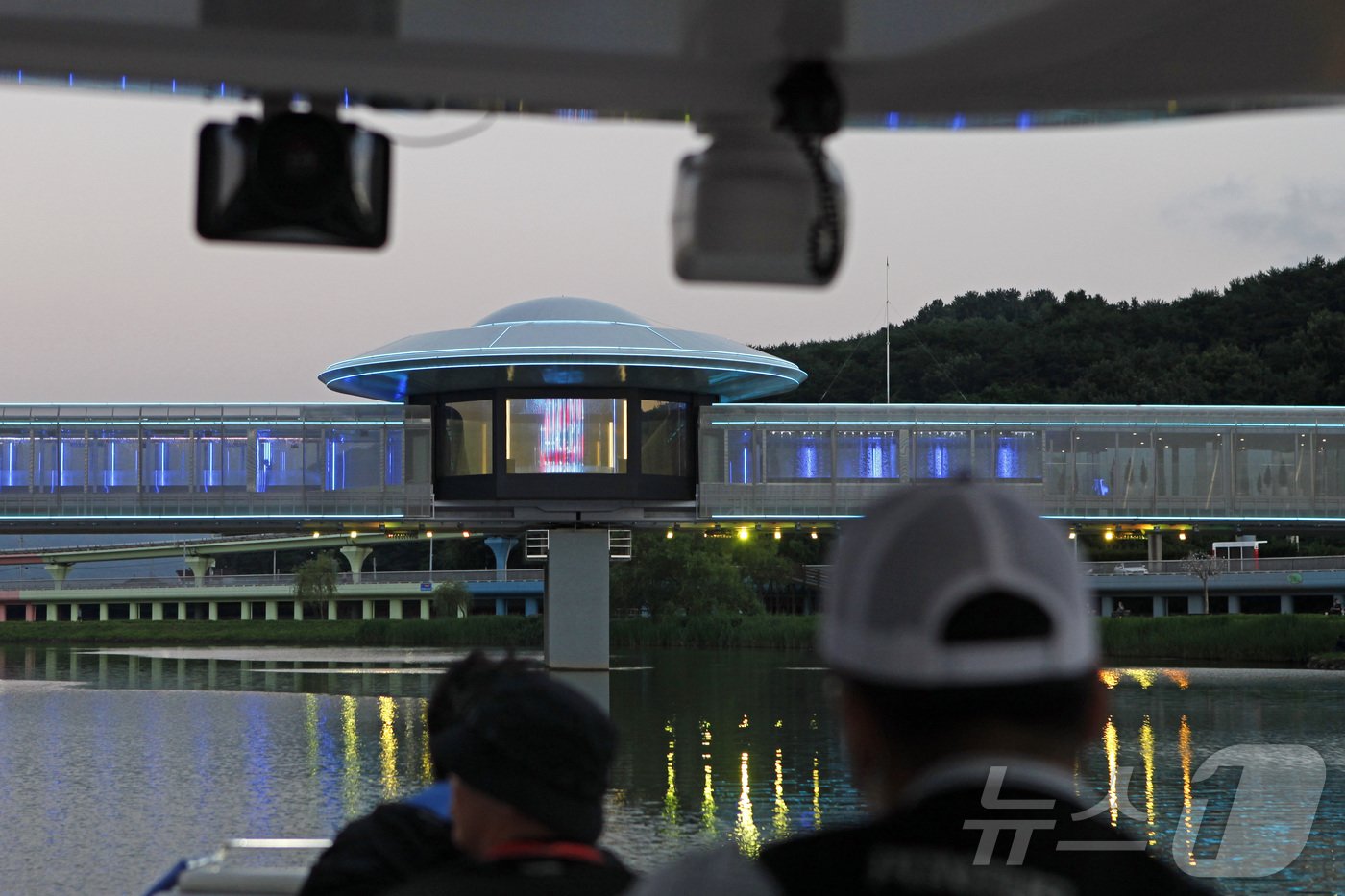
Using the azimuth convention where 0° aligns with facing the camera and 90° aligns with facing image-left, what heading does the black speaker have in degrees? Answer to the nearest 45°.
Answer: approximately 0°

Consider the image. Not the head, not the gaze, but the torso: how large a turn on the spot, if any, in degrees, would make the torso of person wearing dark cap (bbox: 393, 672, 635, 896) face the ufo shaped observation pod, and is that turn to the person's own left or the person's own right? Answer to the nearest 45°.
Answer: approximately 45° to the person's own right

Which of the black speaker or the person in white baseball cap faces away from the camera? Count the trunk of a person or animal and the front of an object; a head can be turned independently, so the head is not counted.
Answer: the person in white baseball cap

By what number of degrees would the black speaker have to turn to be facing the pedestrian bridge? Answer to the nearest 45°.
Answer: approximately 180°

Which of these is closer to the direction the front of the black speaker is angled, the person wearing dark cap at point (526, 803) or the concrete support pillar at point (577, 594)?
the person wearing dark cap

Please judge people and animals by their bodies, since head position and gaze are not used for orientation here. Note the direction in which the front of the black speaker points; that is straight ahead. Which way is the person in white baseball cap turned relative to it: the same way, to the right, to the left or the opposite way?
the opposite way

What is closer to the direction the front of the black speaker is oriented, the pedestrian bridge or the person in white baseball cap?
the person in white baseball cap

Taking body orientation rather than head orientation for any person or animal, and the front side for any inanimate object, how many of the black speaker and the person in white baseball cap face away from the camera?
1

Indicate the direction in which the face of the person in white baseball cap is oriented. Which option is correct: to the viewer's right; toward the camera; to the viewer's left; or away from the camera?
away from the camera

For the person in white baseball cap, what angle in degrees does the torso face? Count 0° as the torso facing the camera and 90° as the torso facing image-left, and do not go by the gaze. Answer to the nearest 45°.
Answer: approximately 180°
